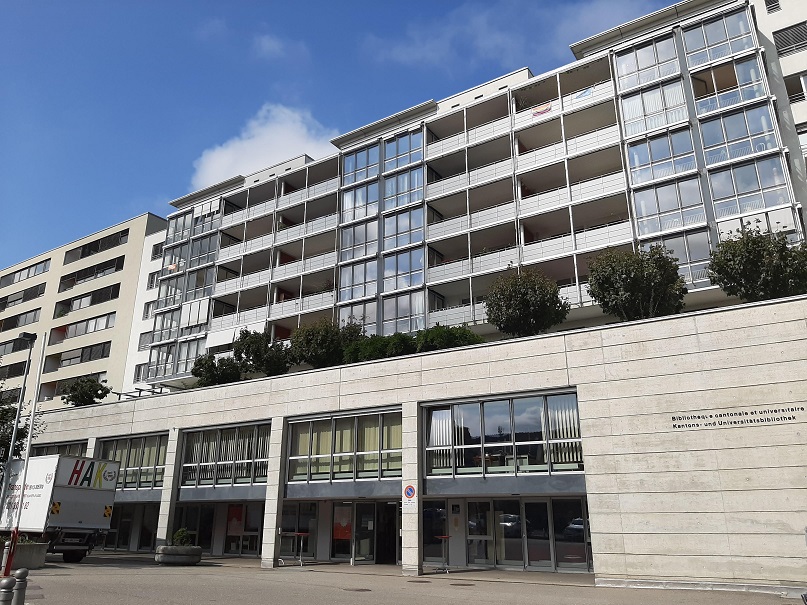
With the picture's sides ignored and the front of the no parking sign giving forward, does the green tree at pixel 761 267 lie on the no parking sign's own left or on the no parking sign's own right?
on the no parking sign's own left

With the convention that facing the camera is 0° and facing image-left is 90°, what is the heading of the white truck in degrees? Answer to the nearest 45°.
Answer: approximately 135°

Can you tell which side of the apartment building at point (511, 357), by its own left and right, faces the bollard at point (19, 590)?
front

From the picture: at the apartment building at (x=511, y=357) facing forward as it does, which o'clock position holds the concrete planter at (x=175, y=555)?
The concrete planter is roughly at 1 o'clock from the apartment building.

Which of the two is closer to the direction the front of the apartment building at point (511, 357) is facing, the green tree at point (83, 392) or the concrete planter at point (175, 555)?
the concrete planter

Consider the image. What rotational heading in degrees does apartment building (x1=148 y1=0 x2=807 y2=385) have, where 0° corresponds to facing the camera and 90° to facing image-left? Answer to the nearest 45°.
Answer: approximately 45°

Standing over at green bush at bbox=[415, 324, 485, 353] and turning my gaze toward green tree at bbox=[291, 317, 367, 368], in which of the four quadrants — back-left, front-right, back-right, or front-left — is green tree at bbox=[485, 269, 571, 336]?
back-right

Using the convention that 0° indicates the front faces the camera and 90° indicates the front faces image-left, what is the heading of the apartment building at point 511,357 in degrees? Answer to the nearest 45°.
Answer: approximately 45°

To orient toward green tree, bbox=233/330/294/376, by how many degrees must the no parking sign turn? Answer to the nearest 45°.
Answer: approximately 90° to its right
